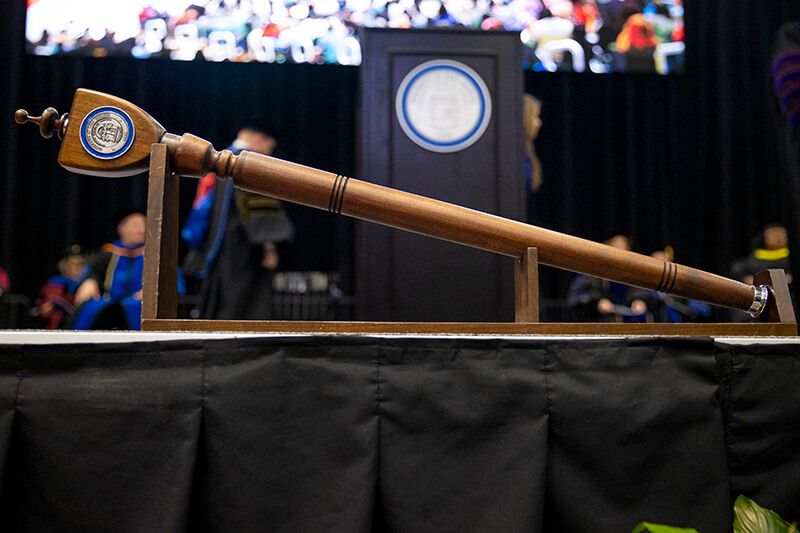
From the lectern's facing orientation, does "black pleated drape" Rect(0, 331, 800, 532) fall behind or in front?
in front

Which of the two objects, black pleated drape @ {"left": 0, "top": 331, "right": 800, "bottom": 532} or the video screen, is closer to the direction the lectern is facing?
the black pleated drape

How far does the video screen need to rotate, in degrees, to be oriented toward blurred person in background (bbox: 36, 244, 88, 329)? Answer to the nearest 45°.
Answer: approximately 90° to its right

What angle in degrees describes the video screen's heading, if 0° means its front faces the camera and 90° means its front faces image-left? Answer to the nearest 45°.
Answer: approximately 0°

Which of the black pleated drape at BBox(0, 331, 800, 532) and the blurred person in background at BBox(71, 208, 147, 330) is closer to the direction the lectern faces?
the black pleated drape

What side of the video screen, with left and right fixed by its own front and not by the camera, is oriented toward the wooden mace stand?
front

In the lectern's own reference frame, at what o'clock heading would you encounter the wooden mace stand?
The wooden mace stand is roughly at 12 o'clock from the lectern.

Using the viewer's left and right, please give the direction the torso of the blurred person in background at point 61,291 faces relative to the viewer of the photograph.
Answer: facing the viewer and to the right of the viewer

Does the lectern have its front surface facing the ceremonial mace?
yes

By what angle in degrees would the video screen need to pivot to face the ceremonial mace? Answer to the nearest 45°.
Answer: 0° — it already faces it

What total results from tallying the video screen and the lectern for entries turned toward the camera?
2
